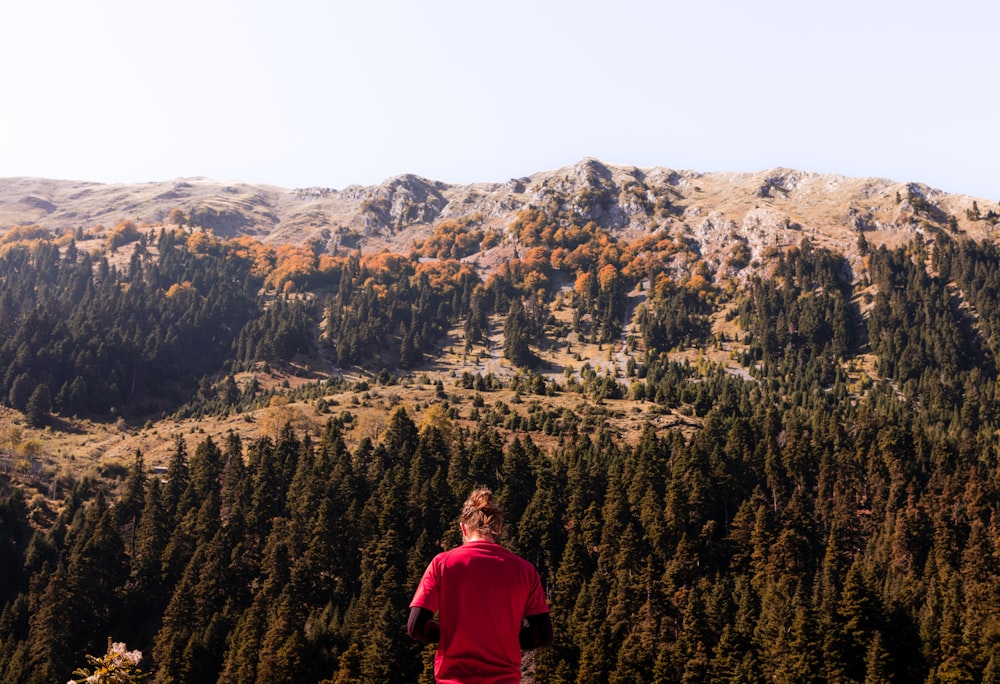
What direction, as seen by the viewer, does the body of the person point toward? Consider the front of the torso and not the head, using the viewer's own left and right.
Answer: facing away from the viewer
